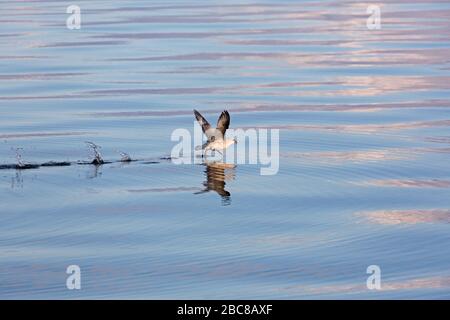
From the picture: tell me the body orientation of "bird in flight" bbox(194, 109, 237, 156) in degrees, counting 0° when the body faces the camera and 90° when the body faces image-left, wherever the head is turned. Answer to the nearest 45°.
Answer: approximately 270°
